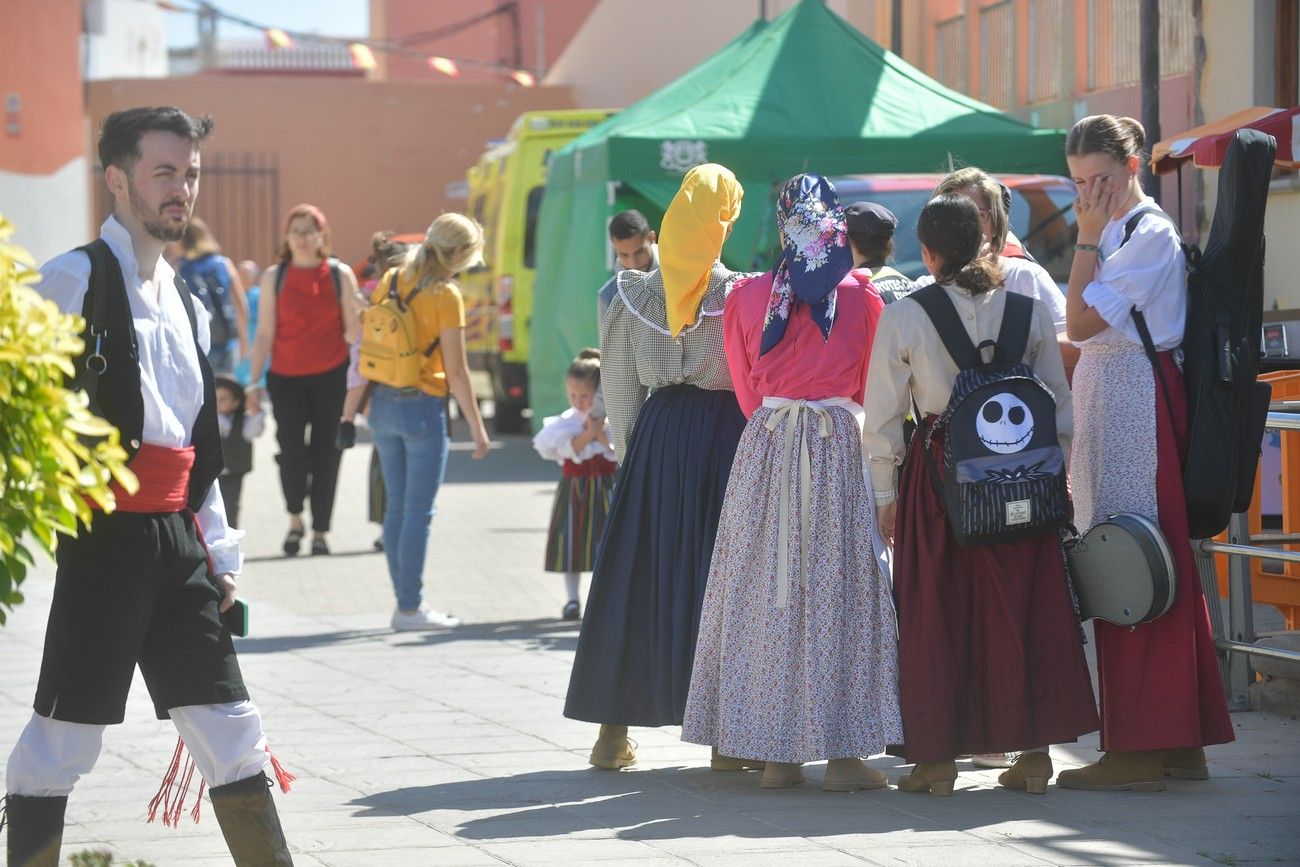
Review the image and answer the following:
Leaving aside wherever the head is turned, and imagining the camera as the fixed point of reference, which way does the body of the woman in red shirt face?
toward the camera

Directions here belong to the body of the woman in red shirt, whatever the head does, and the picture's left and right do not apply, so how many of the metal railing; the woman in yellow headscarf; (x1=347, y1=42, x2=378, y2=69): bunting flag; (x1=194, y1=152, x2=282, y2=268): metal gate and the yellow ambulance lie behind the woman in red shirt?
3

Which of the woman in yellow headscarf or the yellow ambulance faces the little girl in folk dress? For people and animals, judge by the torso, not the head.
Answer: the woman in yellow headscarf

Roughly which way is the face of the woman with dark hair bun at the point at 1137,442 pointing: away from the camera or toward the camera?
toward the camera

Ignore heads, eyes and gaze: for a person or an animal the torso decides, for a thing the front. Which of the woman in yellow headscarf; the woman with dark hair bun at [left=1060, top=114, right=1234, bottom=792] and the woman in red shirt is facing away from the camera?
the woman in yellow headscarf

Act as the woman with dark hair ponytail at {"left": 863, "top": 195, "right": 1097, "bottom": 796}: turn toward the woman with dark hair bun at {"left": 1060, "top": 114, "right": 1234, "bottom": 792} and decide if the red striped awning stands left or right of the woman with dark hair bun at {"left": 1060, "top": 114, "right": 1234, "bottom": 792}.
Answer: left

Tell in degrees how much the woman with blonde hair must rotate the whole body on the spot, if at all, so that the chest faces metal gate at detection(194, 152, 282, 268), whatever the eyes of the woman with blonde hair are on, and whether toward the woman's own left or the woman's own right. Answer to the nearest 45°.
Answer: approximately 45° to the woman's own left

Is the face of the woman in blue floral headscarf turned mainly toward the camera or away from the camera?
away from the camera

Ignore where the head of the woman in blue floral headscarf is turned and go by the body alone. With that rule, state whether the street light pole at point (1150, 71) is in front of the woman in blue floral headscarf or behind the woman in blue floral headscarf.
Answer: in front

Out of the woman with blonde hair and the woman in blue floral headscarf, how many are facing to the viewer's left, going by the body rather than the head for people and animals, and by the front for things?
0

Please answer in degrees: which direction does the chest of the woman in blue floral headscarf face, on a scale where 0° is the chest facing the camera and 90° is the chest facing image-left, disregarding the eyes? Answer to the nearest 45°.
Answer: approximately 180°

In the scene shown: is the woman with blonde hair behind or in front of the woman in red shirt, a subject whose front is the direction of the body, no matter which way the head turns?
in front

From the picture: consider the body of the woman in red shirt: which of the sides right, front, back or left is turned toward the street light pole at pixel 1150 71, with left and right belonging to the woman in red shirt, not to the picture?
left

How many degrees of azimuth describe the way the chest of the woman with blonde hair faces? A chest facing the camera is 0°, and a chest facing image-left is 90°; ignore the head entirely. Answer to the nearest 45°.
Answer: approximately 225°

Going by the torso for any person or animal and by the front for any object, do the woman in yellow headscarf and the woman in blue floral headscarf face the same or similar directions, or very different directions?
same or similar directions

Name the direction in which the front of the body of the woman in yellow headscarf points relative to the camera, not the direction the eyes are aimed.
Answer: away from the camera

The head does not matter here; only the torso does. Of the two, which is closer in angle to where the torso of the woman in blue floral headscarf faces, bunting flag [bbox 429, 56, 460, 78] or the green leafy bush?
the bunting flag

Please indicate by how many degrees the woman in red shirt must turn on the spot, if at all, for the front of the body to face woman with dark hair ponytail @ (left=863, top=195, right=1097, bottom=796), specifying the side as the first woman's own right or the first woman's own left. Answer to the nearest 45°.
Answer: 0° — they already face them

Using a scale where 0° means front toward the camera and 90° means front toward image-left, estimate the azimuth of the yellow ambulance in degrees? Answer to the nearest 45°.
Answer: approximately 135°

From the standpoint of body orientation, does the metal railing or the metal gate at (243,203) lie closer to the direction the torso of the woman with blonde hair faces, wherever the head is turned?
the metal gate

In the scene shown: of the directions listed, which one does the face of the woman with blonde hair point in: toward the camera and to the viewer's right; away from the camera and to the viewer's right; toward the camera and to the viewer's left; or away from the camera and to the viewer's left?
away from the camera and to the viewer's right
